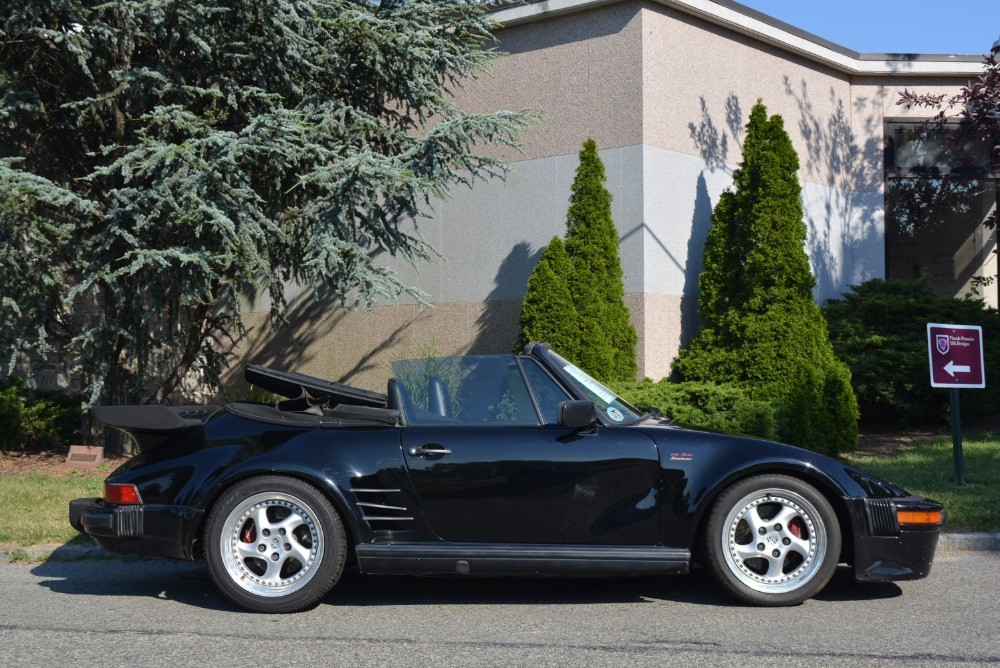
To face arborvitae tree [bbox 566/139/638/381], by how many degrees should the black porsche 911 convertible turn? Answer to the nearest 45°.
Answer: approximately 90° to its left

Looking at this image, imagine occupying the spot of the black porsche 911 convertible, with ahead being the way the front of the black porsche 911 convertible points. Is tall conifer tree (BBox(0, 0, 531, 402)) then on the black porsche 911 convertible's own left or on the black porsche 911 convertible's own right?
on the black porsche 911 convertible's own left

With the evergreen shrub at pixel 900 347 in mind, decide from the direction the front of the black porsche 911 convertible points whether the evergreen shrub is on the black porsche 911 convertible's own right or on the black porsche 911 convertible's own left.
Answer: on the black porsche 911 convertible's own left

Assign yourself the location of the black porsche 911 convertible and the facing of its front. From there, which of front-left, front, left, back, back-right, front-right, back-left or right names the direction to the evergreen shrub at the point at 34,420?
back-left

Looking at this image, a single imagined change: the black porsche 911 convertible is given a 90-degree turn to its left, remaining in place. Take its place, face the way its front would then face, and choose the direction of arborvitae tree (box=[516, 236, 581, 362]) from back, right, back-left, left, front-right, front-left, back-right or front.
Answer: front

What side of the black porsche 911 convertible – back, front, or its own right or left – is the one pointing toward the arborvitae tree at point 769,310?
left

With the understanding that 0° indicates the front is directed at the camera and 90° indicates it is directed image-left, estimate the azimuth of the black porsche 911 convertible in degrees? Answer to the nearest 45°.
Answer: approximately 270°
